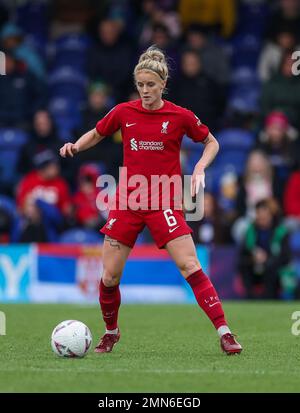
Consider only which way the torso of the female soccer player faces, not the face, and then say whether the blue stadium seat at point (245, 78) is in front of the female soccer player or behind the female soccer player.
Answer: behind

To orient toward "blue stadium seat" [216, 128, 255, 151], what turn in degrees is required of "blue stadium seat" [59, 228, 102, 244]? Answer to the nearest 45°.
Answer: approximately 135° to its left

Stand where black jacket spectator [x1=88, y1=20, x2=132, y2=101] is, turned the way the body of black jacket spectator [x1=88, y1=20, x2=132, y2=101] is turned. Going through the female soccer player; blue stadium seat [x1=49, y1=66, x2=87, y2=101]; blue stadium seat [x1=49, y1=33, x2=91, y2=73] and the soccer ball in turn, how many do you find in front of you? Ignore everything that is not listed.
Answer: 2

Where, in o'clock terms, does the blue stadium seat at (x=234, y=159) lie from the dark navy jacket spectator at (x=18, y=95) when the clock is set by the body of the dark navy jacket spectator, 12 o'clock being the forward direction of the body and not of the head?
The blue stadium seat is roughly at 10 o'clock from the dark navy jacket spectator.

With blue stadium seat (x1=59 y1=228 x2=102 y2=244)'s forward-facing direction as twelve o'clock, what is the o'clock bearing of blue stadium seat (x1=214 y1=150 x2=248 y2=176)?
blue stadium seat (x1=214 y1=150 x2=248 y2=176) is roughly at 8 o'clock from blue stadium seat (x1=59 y1=228 x2=102 y2=244).

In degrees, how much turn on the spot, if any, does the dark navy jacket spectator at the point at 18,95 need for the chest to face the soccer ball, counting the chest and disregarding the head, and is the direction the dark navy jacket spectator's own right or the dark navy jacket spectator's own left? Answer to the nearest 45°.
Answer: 0° — they already face it

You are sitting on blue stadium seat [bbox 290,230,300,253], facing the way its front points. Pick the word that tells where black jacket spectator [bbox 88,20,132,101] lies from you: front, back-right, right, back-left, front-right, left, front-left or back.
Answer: back-right

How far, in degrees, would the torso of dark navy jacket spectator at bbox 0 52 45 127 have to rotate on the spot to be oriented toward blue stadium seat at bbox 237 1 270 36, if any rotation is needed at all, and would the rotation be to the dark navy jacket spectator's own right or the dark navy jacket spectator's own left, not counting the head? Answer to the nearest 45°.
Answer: approximately 90° to the dark navy jacket spectator's own left

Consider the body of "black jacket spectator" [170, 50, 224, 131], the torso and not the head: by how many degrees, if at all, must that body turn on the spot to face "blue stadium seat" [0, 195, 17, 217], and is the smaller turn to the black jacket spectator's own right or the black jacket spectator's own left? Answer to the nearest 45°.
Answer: approximately 45° to the black jacket spectator's own right

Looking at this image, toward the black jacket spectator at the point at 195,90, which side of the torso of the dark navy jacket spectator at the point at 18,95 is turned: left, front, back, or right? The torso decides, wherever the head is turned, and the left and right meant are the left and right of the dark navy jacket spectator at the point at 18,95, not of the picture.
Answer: left
